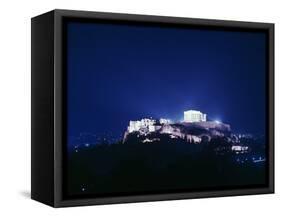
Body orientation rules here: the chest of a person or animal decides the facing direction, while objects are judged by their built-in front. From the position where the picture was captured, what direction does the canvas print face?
facing the viewer and to the right of the viewer
